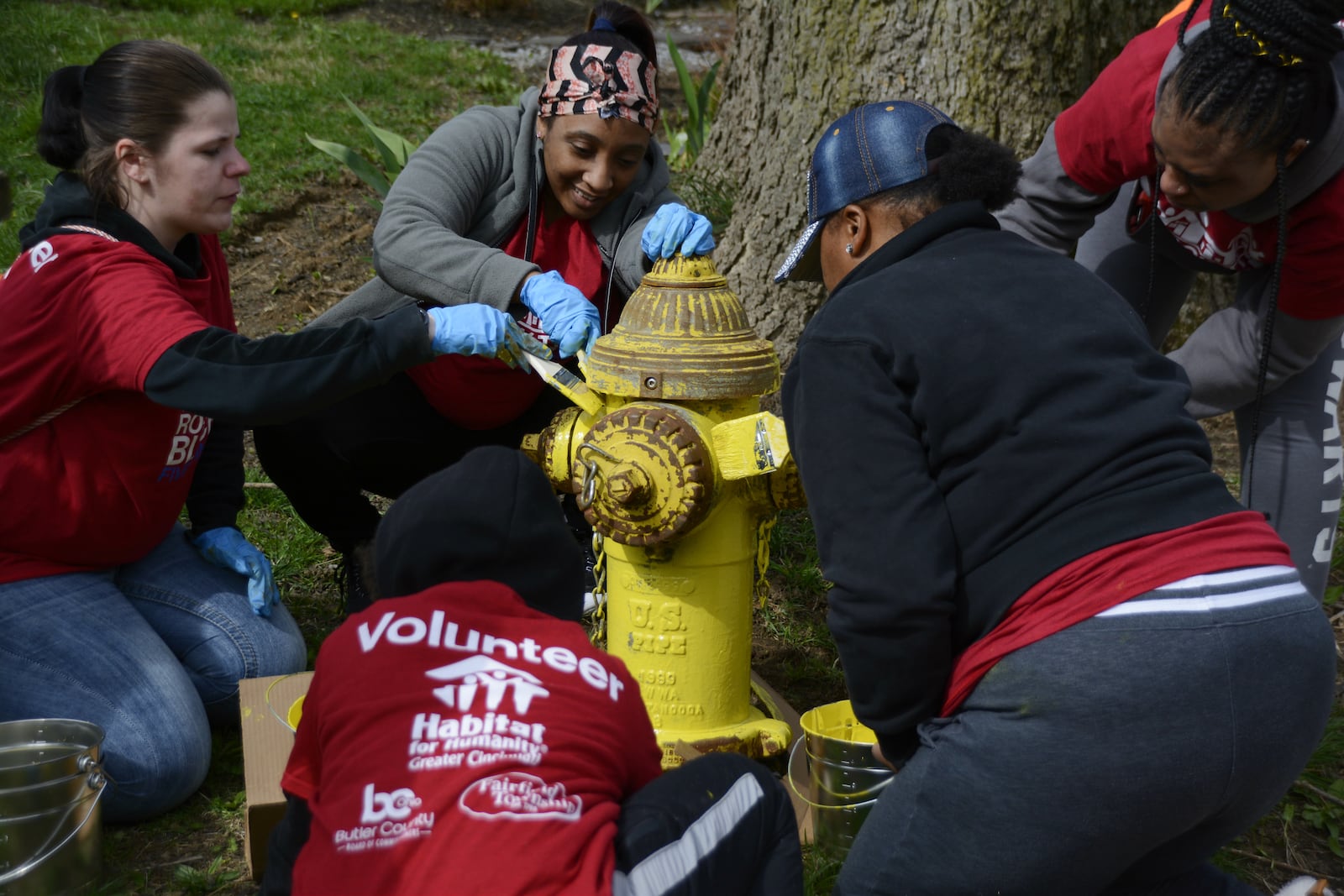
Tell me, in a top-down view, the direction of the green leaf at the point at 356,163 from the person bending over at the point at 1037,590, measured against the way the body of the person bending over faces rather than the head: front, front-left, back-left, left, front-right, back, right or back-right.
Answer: front

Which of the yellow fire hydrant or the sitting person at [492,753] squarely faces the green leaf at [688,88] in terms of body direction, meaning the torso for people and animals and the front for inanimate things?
the sitting person

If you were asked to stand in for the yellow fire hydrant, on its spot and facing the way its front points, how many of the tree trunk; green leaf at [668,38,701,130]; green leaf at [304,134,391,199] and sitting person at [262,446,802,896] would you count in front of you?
1

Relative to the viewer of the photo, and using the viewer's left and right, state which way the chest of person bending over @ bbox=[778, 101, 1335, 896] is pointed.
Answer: facing away from the viewer and to the left of the viewer

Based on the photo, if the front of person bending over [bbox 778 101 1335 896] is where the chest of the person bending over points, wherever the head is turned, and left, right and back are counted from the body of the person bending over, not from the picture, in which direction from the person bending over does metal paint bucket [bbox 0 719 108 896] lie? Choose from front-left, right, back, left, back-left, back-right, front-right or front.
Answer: front-left

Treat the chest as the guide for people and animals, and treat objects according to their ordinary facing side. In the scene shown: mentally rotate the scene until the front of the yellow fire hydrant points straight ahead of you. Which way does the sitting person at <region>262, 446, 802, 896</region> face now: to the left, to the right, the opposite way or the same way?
the opposite way

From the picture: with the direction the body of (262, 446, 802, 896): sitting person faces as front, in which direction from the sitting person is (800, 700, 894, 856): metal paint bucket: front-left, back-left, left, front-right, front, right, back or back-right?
front-right

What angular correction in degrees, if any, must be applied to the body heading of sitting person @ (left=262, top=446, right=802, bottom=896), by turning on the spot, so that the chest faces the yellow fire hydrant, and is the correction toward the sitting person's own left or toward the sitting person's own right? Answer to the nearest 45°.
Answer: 0° — they already face it

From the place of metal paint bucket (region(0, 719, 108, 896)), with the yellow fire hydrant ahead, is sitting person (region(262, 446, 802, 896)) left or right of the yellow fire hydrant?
right

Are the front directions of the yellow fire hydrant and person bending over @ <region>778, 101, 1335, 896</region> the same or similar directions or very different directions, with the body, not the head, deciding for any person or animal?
very different directions

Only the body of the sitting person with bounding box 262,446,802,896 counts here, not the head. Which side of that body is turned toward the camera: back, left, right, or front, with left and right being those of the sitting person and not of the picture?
back

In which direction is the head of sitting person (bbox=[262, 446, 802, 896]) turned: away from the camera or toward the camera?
away from the camera

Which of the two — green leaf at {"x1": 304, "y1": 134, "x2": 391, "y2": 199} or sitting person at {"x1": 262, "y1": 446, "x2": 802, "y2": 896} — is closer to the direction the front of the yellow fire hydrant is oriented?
the sitting person

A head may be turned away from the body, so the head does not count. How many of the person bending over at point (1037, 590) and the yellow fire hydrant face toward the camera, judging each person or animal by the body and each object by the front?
1

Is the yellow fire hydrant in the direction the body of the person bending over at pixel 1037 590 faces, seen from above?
yes

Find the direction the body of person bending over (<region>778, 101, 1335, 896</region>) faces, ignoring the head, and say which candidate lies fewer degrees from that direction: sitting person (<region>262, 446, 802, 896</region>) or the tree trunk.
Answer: the tree trunk

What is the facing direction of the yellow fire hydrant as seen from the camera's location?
facing the viewer
